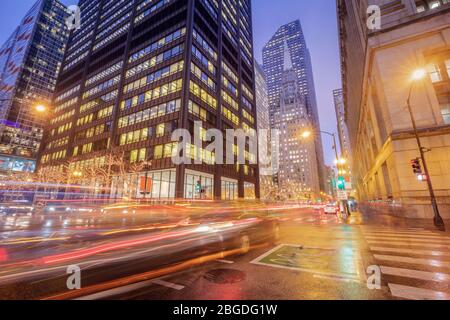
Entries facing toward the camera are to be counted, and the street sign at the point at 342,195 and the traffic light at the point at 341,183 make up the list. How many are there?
2

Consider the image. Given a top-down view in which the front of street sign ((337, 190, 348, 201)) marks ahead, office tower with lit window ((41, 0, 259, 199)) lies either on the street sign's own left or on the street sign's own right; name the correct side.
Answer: on the street sign's own right

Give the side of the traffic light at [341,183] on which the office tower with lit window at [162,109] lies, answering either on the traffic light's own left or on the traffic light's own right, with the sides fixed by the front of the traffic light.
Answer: on the traffic light's own right

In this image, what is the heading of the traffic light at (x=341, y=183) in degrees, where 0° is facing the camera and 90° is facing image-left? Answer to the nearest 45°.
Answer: approximately 0°
